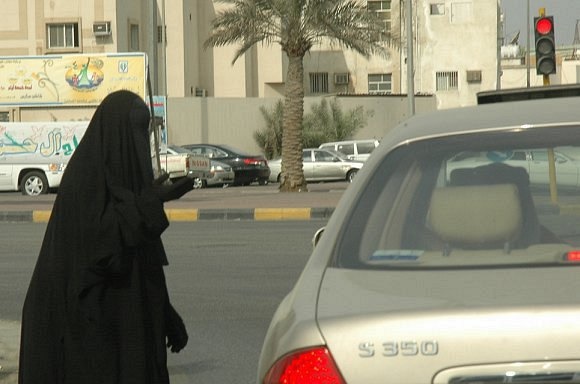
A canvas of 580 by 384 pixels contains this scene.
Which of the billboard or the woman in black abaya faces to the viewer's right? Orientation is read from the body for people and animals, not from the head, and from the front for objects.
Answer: the woman in black abaya

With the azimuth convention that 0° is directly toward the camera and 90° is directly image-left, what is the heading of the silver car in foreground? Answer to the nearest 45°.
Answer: approximately 180°

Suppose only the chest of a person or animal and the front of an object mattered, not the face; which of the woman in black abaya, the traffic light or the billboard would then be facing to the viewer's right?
the woman in black abaya

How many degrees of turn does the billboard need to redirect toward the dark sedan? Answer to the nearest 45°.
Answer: approximately 45° to its left

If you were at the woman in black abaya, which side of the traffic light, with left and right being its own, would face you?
front

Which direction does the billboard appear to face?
toward the camera

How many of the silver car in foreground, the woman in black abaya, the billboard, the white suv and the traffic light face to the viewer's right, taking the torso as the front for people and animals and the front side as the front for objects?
1

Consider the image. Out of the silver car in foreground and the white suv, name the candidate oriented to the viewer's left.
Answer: the white suv

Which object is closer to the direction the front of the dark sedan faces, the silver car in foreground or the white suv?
the white suv

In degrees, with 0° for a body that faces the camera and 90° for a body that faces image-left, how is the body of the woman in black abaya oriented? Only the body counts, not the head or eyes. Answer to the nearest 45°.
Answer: approximately 270°

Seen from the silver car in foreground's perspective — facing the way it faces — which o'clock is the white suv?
The white suv is roughly at 12 o'clock from the silver car in foreground.

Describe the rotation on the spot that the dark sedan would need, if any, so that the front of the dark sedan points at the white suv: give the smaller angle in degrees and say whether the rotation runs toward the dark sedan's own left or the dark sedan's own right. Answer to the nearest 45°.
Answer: approximately 90° to the dark sedan's own right

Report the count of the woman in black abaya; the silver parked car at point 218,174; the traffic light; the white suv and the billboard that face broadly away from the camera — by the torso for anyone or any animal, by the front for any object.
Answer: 0

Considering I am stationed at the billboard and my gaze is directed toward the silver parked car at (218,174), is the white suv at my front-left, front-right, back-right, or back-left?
front-left

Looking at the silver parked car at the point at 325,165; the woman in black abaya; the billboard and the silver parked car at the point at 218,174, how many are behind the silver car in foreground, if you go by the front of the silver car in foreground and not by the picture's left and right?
0

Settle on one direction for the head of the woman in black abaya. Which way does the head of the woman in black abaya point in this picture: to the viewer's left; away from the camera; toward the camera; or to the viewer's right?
to the viewer's right

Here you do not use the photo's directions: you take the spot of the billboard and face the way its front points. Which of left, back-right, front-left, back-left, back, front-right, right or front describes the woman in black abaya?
front

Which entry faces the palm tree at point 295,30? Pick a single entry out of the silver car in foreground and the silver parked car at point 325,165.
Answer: the silver car in foreground

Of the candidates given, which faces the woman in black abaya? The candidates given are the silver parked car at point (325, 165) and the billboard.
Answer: the billboard
